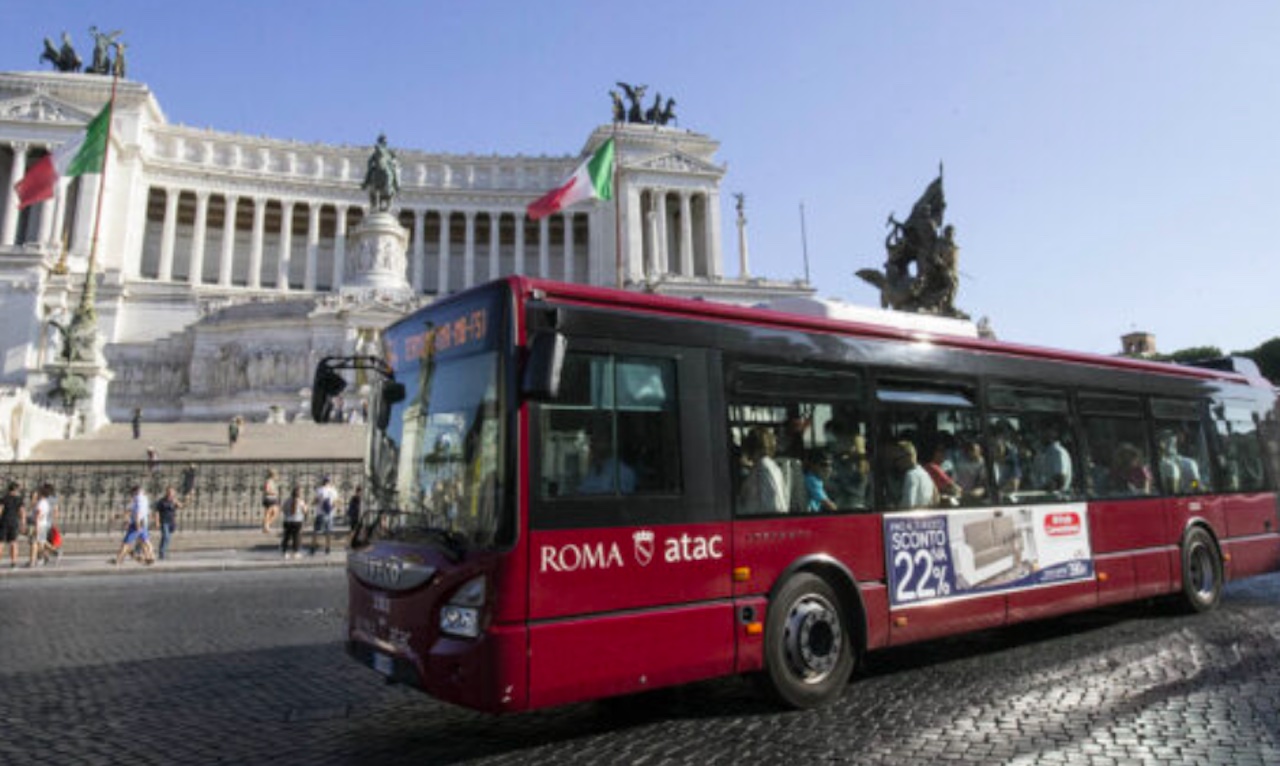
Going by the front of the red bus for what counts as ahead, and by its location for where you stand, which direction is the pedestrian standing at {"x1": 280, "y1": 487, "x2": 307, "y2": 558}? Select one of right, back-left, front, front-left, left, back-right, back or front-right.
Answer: right

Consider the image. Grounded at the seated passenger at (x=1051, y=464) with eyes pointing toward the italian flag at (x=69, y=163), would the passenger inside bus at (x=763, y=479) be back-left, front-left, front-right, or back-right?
front-left

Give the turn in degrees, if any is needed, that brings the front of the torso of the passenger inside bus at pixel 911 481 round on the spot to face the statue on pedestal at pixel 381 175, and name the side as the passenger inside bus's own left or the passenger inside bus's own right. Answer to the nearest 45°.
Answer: approximately 45° to the passenger inside bus's own right

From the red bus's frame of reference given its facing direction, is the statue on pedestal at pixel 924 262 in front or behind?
behind

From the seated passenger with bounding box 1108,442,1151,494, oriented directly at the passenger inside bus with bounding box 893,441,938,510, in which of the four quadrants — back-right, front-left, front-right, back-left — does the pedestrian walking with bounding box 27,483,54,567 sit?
front-right

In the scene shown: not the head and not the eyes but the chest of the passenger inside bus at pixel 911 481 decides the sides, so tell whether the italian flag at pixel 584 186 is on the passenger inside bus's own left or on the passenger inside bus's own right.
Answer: on the passenger inside bus's own right

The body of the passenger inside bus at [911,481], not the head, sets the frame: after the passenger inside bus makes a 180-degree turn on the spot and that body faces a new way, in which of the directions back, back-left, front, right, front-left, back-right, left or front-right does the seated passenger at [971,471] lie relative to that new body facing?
front-left

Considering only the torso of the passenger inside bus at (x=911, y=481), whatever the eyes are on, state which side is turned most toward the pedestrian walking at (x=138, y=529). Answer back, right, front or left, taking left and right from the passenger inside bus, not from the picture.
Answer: front

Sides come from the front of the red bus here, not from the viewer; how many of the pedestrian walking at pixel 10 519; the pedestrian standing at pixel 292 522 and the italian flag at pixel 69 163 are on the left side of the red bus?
0

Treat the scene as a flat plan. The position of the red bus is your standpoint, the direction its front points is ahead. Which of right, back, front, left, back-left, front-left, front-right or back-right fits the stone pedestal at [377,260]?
right

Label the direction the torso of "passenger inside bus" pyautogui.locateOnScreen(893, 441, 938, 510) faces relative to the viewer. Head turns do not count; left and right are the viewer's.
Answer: facing to the left of the viewer

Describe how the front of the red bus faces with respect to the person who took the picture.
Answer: facing the viewer and to the left of the viewer

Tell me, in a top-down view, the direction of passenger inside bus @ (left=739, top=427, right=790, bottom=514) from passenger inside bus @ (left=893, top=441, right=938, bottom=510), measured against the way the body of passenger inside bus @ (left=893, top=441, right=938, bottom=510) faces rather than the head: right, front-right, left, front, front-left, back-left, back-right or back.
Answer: front-left

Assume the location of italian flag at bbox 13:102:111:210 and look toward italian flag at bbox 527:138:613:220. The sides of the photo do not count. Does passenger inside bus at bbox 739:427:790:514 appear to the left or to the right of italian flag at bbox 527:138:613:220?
right

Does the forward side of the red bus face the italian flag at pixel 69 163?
no

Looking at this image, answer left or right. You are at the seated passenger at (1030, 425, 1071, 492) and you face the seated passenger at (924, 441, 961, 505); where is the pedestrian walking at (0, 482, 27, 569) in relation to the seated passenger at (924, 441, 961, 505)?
right

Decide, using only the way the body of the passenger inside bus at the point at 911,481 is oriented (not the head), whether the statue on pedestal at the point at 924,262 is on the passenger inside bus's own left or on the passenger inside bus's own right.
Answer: on the passenger inside bus's own right

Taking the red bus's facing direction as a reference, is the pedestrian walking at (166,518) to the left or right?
on its right
